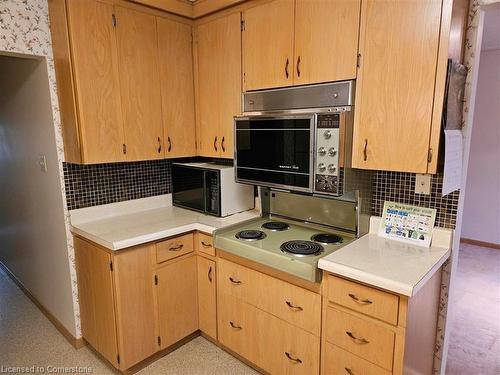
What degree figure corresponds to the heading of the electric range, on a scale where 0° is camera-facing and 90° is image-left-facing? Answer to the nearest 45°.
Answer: approximately 45°

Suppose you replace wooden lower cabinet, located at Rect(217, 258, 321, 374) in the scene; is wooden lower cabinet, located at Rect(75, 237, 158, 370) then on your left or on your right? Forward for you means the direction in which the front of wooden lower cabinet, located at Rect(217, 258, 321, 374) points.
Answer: on your right

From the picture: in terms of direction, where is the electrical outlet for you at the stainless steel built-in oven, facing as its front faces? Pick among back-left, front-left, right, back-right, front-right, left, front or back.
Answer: back-left

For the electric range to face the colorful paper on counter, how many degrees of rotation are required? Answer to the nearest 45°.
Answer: approximately 135° to its left

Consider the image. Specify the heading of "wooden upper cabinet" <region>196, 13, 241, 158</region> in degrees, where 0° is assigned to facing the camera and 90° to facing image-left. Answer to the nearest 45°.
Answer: approximately 45°

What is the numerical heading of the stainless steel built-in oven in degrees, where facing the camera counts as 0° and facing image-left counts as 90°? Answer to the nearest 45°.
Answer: approximately 45°
